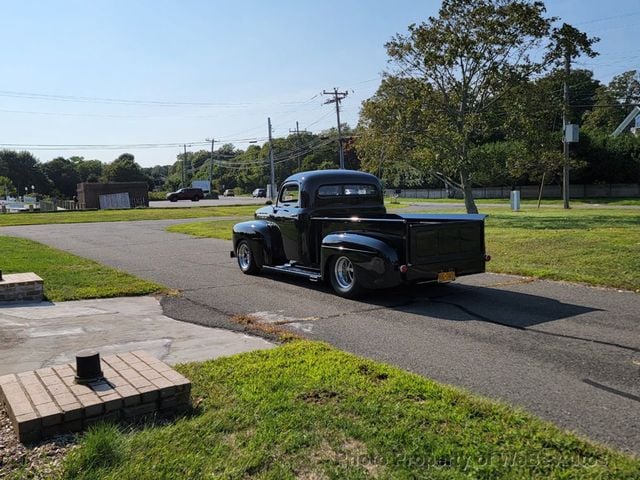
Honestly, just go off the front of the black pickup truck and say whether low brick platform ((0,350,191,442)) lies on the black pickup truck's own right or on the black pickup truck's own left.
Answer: on the black pickup truck's own left

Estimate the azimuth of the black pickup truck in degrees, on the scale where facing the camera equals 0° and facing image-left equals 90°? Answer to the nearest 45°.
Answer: approximately 135°

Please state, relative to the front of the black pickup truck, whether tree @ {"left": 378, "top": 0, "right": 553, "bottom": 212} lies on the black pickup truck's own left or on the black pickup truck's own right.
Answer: on the black pickup truck's own right

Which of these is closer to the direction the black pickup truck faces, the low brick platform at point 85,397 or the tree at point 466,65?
the tree
